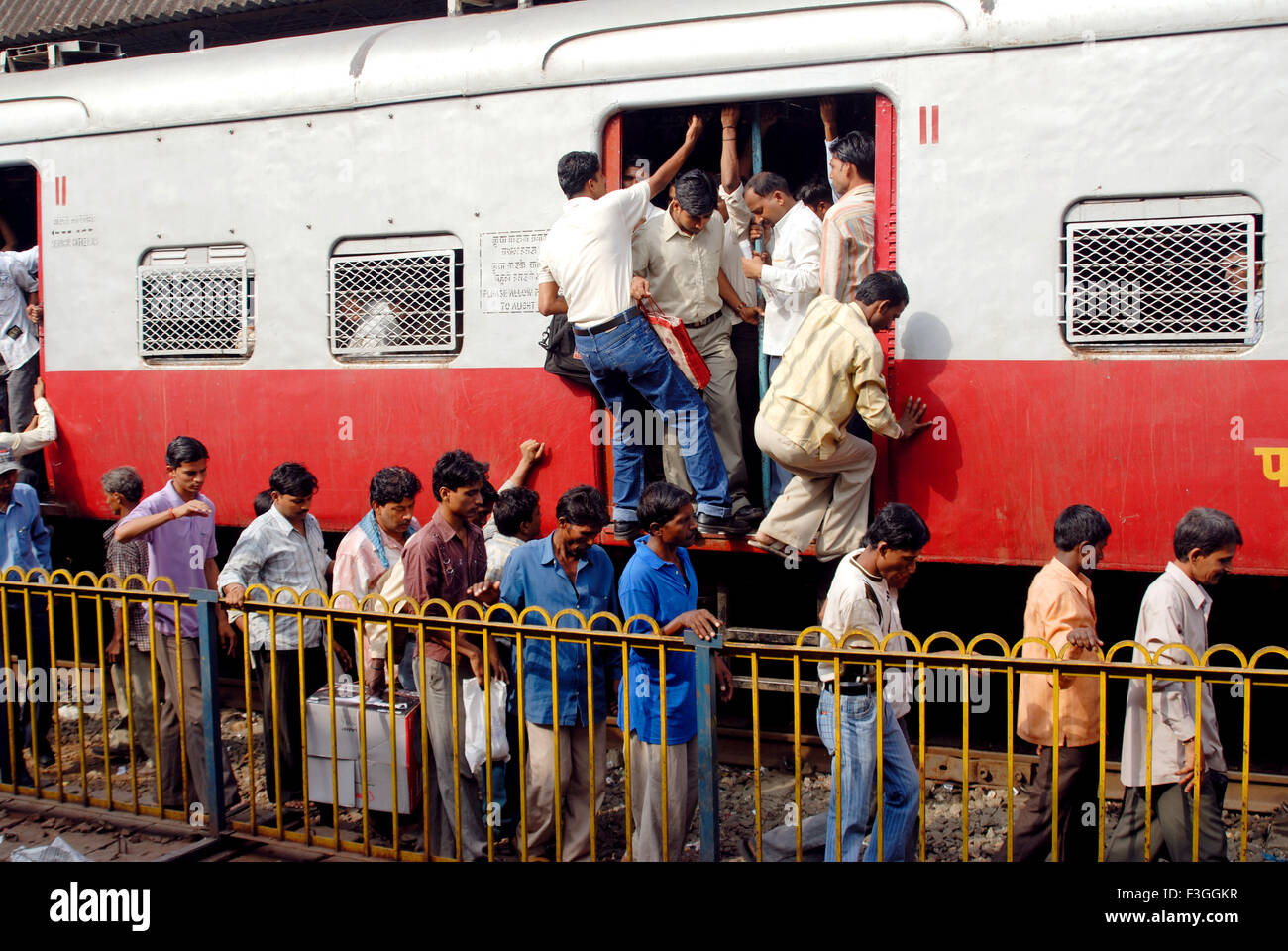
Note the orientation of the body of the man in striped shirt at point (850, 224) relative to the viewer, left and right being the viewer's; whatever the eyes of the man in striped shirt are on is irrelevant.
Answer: facing to the left of the viewer

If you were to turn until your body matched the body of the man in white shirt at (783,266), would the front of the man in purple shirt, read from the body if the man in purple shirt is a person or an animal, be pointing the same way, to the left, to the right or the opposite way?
the opposite way

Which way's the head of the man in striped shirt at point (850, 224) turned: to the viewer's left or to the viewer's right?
to the viewer's left
